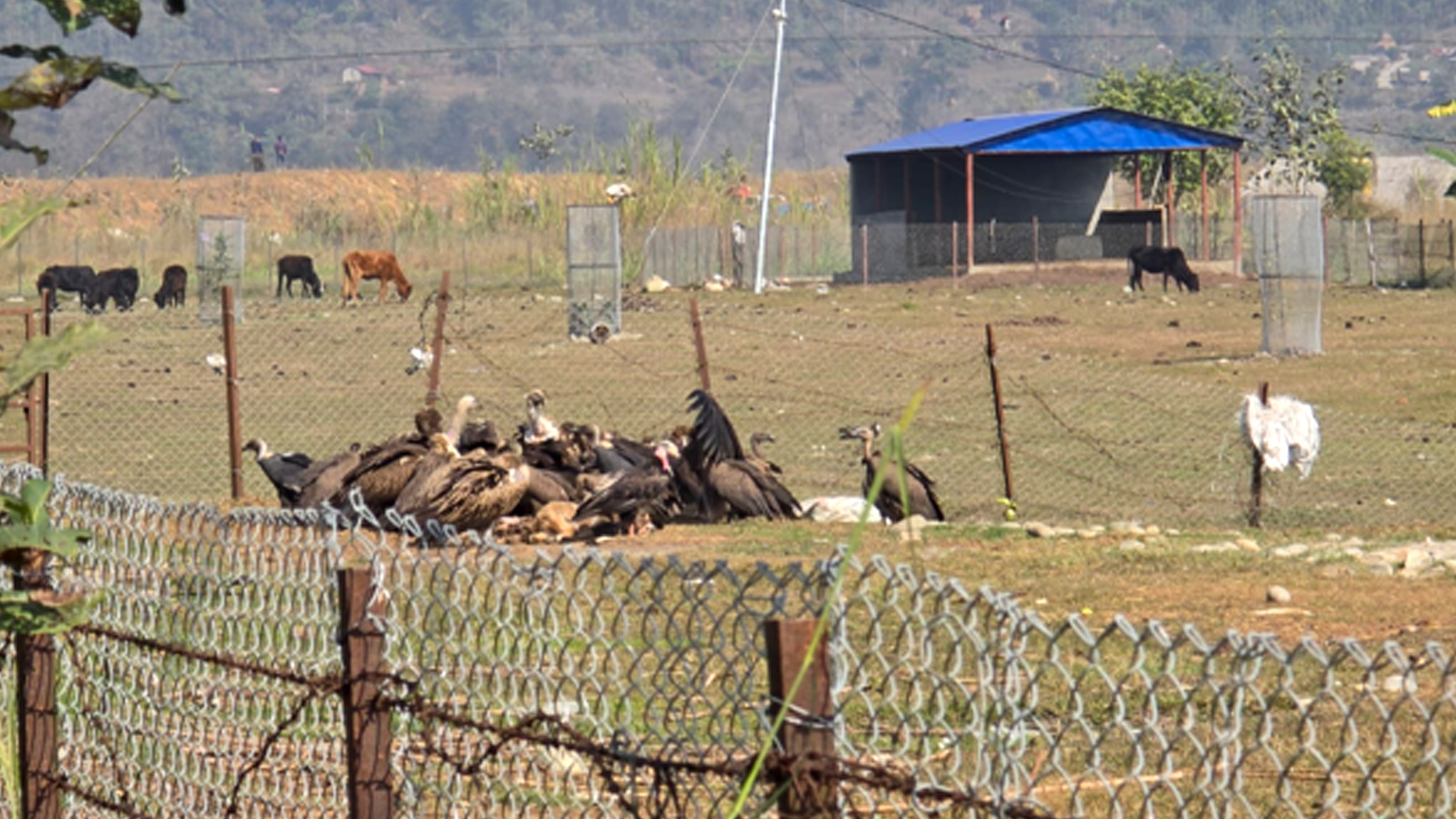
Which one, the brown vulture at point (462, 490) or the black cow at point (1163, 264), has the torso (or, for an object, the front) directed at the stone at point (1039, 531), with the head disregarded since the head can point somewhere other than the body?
the brown vulture

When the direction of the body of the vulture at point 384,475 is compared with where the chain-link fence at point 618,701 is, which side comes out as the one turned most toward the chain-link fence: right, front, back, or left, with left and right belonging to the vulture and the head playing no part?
right

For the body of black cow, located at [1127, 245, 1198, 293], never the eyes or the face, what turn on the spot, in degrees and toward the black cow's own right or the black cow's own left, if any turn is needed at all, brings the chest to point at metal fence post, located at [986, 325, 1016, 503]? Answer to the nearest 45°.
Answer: approximately 90° to the black cow's own right

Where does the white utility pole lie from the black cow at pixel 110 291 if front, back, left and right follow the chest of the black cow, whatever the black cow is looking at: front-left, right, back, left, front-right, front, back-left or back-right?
back

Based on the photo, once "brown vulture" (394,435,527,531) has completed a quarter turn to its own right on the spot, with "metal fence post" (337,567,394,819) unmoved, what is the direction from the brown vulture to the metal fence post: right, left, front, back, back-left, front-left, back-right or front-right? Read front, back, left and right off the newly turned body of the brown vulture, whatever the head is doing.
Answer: front

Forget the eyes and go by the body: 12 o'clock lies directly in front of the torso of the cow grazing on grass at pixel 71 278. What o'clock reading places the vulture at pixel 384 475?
The vulture is roughly at 9 o'clock from the cow grazing on grass.

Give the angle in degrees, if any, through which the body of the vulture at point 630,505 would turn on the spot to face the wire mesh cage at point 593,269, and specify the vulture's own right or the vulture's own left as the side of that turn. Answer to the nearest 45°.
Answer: approximately 90° to the vulture's own left

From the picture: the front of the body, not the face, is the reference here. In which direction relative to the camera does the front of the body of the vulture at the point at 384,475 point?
to the viewer's right

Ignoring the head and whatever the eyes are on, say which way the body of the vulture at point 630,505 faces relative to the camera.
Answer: to the viewer's right

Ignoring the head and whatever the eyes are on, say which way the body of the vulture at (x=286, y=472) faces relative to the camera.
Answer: to the viewer's left
